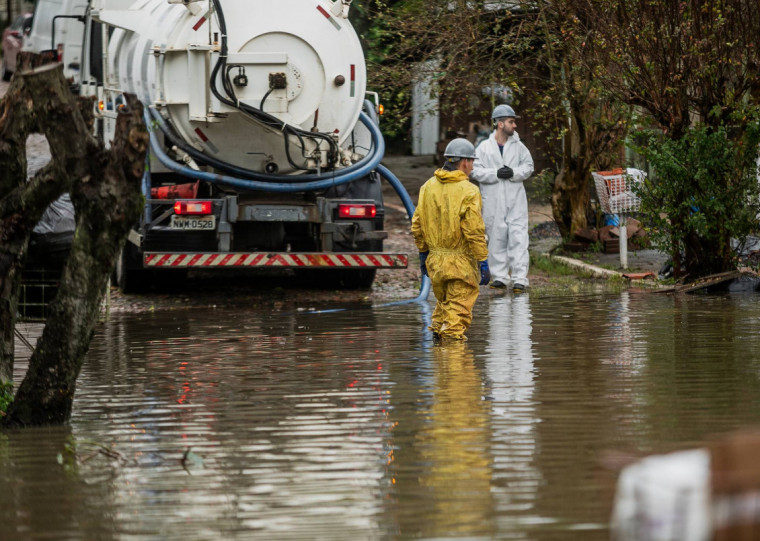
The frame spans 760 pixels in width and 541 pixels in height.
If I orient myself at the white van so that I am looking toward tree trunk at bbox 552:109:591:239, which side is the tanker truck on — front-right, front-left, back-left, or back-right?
front-right

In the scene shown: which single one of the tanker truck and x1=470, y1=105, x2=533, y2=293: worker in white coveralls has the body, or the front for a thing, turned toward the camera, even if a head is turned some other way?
the worker in white coveralls

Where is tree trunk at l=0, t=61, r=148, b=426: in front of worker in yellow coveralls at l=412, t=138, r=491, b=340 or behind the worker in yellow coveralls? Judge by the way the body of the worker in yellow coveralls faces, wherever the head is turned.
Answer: behind

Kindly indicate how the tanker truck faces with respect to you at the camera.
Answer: facing away from the viewer and to the left of the viewer

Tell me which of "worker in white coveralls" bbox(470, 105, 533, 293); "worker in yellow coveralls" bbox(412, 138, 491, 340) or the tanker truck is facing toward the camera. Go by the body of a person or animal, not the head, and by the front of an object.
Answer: the worker in white coveralls

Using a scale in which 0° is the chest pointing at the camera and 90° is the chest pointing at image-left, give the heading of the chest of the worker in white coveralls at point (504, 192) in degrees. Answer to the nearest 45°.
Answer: approximately 0°

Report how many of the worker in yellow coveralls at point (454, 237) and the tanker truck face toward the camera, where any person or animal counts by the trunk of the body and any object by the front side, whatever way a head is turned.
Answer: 0

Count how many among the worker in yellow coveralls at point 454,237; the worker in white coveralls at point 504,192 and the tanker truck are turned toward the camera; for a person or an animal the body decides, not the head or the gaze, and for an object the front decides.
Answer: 1

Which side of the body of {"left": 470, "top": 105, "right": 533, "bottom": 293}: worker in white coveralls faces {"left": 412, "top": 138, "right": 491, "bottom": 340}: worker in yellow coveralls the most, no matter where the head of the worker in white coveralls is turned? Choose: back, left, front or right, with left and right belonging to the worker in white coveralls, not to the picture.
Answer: front

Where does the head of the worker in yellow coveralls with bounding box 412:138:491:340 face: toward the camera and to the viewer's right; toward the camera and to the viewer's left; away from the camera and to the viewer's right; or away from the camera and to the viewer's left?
away from the camera and to the viewer's right

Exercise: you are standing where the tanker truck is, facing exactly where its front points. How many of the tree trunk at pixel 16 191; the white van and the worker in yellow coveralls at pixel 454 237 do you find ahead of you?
1

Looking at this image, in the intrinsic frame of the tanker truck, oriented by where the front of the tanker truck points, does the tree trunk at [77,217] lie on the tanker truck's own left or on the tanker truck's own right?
on the tanker truck's own left

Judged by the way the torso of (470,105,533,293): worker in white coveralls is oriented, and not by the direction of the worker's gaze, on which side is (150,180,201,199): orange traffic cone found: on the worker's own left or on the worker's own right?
on the worker's own right

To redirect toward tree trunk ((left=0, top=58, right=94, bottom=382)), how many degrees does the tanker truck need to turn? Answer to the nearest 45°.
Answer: approximately 135° to its left

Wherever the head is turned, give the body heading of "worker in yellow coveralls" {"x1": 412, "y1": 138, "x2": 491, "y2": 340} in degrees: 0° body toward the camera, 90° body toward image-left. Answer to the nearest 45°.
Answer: approximately 225°

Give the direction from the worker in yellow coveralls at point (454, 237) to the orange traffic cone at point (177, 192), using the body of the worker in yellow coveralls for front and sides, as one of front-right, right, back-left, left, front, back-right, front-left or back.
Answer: left

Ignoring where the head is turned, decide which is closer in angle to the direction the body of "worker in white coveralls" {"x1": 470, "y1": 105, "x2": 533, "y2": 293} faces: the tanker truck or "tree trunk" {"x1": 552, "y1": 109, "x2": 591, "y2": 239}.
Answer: the tanker truck

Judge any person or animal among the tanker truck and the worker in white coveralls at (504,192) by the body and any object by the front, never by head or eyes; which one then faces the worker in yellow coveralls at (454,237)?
the worker in white coveralls

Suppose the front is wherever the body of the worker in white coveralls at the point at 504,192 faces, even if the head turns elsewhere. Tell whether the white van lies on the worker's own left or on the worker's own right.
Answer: on the worker's own right
